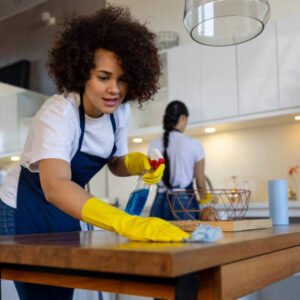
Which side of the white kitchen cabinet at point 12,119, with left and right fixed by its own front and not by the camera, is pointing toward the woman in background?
front

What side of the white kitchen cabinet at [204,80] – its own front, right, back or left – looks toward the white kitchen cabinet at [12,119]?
right

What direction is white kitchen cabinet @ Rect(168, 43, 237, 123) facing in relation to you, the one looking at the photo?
facing the viewer and to the left of the viewer

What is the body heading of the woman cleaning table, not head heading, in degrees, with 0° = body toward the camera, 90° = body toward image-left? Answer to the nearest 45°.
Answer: approximately 315°

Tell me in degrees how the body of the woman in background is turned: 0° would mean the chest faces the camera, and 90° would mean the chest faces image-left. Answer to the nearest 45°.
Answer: approximately 225°

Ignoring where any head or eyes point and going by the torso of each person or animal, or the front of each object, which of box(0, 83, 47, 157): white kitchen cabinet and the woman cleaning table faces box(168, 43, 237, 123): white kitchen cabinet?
box(0, 83, 47, 157): white kitchen cabinet

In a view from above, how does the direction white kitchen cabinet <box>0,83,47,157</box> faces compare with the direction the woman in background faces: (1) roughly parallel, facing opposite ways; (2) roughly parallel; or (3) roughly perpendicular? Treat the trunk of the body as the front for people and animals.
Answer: roughly perpendicular

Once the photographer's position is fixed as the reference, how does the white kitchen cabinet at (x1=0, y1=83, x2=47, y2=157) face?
facing the viewer and to the right of the viewer

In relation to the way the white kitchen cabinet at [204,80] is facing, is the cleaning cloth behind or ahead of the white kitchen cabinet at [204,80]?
ahead

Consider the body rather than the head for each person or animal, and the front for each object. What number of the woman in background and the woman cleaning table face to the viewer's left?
0

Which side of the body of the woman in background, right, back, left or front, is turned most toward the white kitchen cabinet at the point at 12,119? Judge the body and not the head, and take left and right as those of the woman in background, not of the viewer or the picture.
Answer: left

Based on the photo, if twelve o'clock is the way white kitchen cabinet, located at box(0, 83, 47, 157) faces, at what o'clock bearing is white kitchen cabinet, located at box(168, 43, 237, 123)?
white kitchen cabinet, located at box(168, 43, 237, 123) is roughly at 12 o'clock from white kitchen cabinet, located at box(0, 83, 47, 157).
